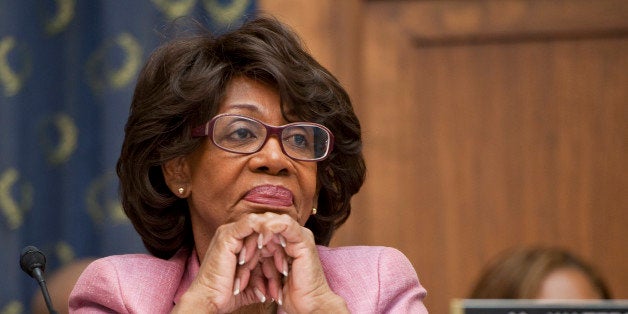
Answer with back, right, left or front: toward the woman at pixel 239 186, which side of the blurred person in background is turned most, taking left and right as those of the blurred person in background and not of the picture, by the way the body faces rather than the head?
right

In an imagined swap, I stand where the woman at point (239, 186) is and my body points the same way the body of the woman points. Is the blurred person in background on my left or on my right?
on my left

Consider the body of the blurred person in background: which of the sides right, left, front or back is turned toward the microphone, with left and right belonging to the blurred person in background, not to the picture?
right

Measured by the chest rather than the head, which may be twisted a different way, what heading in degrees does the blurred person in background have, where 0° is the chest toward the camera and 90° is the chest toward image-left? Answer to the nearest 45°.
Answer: approximately 315°

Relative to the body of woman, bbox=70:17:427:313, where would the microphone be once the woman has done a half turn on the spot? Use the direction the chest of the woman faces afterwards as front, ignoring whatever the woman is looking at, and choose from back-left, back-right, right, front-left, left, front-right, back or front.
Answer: left

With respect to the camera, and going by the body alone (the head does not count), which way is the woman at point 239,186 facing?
toward the camera

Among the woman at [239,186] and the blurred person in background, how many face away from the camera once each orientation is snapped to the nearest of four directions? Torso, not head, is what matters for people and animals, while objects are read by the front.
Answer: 0
